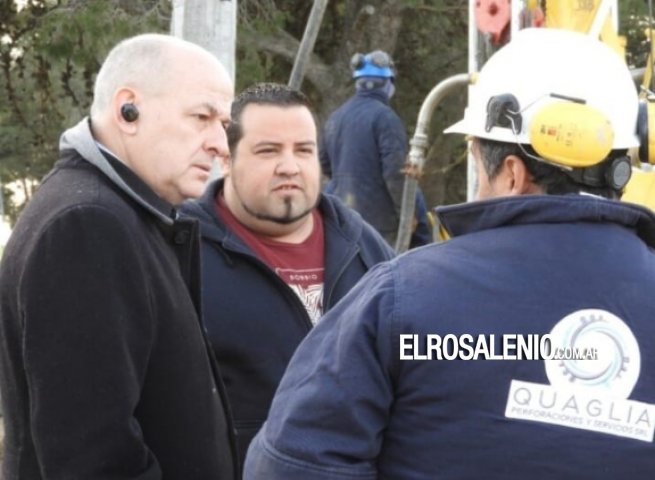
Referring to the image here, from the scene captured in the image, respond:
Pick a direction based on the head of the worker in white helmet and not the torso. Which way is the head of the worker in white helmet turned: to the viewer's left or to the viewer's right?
to the viewer's left

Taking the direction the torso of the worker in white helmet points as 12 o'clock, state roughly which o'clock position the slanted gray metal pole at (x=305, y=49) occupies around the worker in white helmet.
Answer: The slanted gray metal pole is roughly at 1 o'clock from the worker in white helmet.

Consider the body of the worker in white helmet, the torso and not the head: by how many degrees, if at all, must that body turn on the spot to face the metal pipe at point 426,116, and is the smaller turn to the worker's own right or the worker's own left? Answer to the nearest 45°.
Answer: approximately 45° to the worker's own right

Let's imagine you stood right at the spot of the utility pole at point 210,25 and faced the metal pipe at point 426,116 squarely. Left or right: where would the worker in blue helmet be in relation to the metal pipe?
left

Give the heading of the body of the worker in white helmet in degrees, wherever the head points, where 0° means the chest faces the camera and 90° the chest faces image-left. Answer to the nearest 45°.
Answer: approximately 135°
